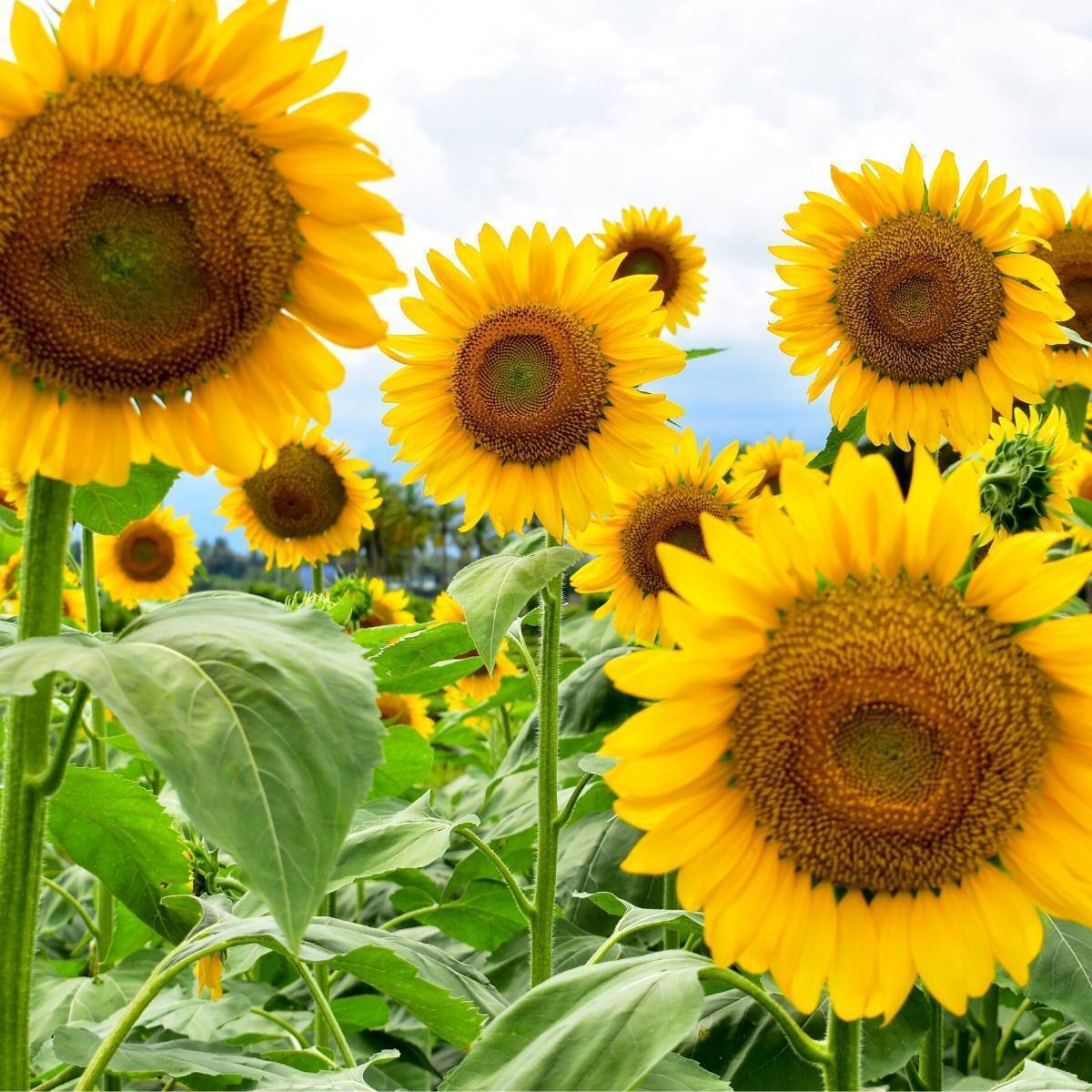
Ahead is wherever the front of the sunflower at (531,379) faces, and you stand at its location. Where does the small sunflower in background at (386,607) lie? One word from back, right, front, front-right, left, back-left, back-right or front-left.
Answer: back

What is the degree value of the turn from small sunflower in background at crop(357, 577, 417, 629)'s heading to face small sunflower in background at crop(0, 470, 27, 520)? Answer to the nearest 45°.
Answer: approximately 45° to its right

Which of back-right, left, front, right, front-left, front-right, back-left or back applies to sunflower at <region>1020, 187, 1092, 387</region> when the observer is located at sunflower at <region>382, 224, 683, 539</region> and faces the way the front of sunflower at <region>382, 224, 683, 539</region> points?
back-left

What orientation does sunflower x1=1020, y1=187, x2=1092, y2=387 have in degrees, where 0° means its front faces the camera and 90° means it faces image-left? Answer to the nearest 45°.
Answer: approximately 0°

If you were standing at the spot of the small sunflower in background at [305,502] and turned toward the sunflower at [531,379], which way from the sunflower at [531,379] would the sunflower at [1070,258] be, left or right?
left

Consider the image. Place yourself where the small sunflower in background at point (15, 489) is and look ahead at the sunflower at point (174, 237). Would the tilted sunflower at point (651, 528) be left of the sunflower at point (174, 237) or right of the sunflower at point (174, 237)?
left

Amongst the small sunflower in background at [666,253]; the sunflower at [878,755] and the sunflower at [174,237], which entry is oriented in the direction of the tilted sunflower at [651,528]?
the small sunflower in background

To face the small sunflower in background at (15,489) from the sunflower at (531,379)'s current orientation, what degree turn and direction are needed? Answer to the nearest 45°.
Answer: approximately 135° to its right

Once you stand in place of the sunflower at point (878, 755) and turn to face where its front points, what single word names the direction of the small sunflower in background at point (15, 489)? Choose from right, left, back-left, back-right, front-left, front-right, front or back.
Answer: back-right
